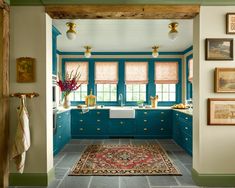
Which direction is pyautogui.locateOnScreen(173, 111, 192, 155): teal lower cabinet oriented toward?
to the viewer's left

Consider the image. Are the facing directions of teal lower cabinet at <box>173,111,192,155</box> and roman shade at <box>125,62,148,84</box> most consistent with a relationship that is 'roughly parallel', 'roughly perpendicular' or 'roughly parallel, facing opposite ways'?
roughly perpendicular

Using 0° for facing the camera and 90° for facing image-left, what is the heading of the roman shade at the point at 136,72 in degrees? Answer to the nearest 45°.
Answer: approximately 0°

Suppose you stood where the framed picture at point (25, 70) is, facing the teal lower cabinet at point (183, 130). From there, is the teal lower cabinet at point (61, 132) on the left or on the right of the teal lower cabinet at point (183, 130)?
left

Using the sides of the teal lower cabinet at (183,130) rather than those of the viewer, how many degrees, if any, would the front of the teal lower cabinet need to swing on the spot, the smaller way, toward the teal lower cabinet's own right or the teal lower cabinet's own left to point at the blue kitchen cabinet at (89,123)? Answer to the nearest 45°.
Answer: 0° — it already faces it
